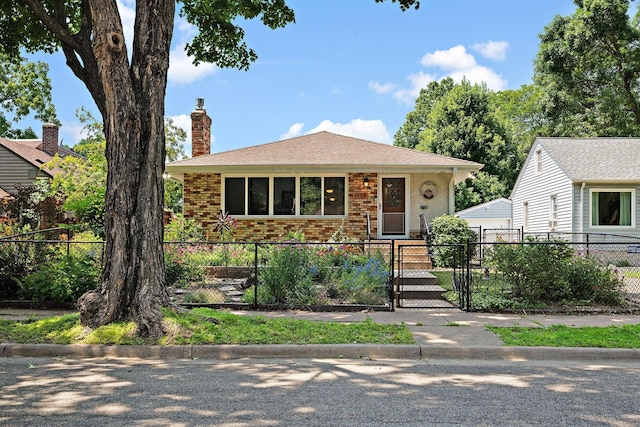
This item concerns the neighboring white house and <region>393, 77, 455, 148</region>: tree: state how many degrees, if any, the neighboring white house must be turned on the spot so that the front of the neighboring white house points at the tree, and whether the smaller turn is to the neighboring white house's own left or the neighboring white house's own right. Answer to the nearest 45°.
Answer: approximately 135° to the neighboring white house's own right

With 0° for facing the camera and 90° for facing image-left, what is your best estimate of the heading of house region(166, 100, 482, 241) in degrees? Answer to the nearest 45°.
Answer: approximately 0°

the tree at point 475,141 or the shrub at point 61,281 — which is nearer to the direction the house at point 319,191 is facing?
the shrub

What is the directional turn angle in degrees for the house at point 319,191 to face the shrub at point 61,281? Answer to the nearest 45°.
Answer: approximately 45° to its right

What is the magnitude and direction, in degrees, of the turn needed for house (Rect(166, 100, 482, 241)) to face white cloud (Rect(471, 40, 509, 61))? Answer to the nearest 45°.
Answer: approximately 135° to its left

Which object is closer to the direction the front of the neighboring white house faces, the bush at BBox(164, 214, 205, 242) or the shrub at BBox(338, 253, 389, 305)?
the shrub

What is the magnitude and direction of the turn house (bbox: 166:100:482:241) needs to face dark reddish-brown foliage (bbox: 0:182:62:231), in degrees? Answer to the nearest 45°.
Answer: approximately 90° to its right

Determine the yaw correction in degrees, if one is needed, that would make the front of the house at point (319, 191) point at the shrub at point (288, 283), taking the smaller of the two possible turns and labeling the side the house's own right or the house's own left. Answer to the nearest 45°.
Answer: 0° — it already faces it

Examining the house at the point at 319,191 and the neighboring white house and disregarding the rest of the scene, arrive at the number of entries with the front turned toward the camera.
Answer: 2

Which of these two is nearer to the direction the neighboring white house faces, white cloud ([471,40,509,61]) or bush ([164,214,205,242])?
the bush

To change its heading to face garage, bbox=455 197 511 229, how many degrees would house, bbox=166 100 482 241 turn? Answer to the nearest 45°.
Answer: approximately 135° to its left

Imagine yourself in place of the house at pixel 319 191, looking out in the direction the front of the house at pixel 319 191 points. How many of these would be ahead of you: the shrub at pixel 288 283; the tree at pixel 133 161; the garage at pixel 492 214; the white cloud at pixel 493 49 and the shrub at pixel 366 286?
3
